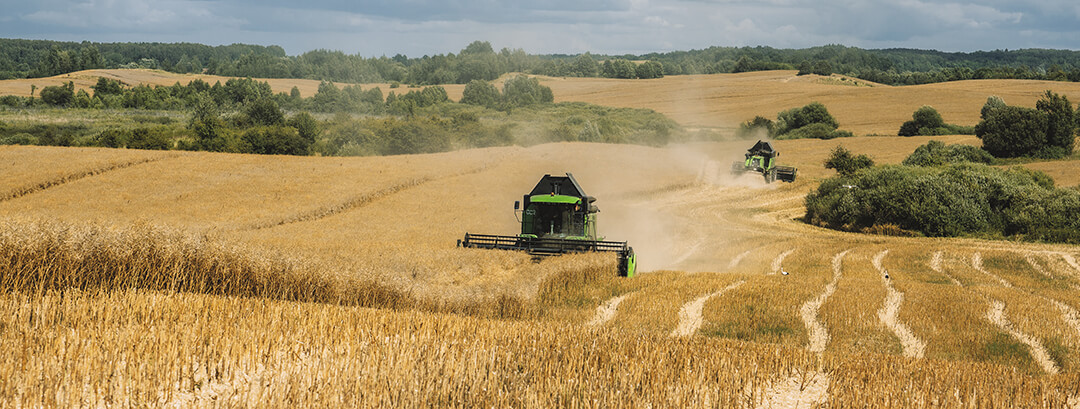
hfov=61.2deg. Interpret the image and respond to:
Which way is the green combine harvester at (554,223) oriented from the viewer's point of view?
toward the camera
